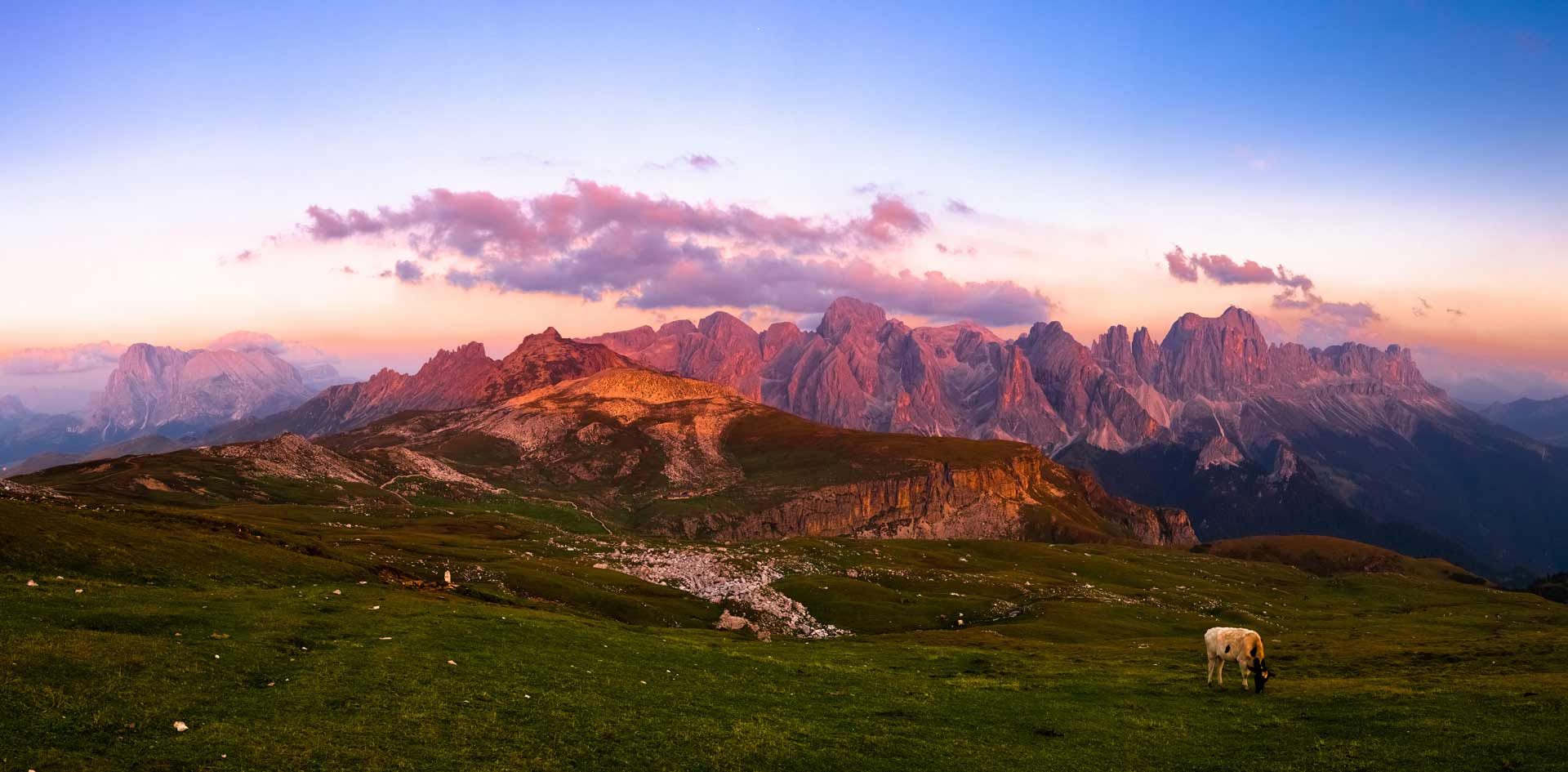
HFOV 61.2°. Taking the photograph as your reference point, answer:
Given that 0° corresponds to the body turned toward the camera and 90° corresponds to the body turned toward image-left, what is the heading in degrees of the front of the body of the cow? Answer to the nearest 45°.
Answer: approximately 315°
